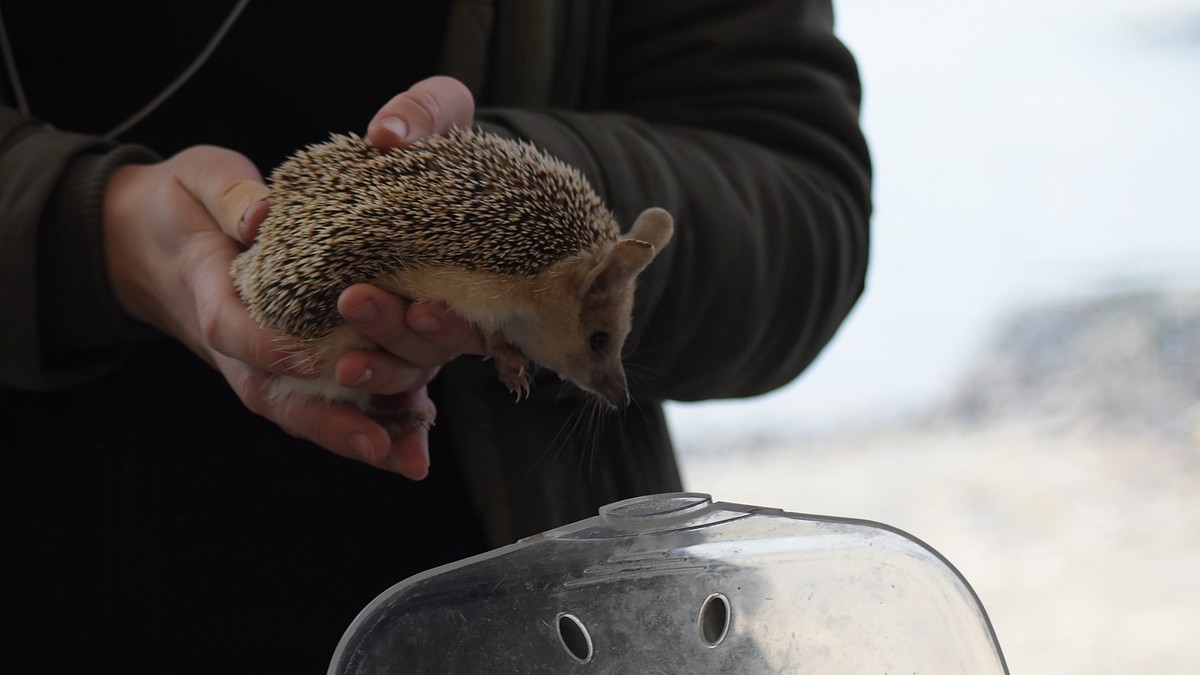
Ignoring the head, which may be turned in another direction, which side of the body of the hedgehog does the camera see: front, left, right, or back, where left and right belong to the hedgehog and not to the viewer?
right
